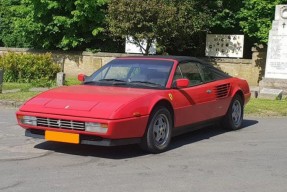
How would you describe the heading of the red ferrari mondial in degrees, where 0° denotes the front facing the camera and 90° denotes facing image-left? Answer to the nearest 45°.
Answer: approximately 45°

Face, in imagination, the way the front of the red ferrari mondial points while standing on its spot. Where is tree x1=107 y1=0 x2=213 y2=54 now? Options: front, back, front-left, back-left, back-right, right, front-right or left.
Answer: back-right

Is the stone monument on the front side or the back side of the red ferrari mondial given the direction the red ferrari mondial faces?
on the back side

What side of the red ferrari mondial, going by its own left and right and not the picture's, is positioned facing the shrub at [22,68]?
right

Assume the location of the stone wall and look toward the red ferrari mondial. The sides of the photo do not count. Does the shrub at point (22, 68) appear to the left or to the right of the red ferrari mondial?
right

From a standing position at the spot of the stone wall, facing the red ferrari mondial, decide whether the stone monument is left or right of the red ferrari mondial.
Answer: left

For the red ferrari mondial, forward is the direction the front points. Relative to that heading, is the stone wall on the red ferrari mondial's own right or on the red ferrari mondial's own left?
on the red ferrari mondial's own right
